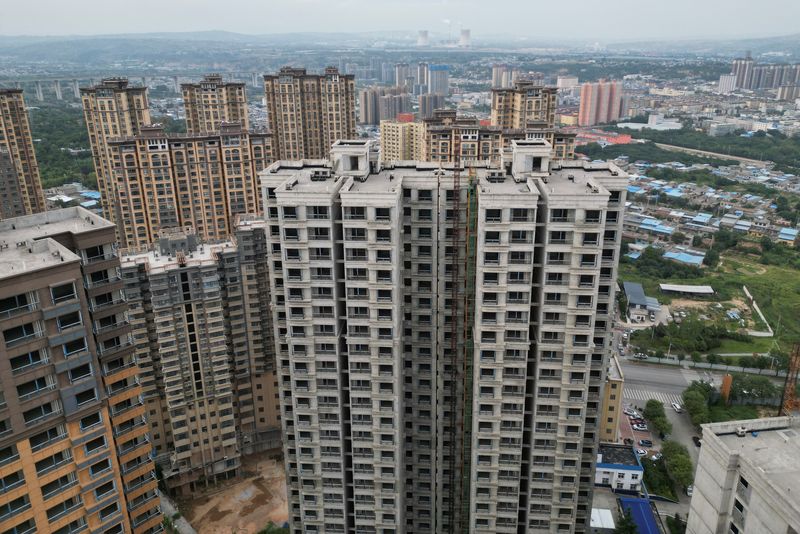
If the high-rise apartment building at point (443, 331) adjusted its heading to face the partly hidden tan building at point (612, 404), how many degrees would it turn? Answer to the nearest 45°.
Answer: approximately 135° to its left

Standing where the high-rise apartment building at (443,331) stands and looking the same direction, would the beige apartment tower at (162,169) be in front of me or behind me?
behind

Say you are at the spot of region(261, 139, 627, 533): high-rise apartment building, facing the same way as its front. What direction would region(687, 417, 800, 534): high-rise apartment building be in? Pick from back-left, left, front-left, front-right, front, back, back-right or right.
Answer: front-left

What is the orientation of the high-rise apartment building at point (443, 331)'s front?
toward the camera

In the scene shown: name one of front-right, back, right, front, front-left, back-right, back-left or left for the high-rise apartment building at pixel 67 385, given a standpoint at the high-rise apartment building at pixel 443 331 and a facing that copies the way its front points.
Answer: front-right

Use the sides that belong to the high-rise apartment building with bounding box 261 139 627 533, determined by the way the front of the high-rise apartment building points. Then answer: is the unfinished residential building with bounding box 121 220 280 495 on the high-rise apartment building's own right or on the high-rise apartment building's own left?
on the high-rise apartment building's own right

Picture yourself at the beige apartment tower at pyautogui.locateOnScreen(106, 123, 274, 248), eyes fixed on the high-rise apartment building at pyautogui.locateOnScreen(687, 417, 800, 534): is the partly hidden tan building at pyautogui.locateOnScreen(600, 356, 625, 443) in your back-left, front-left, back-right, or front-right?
front-left
